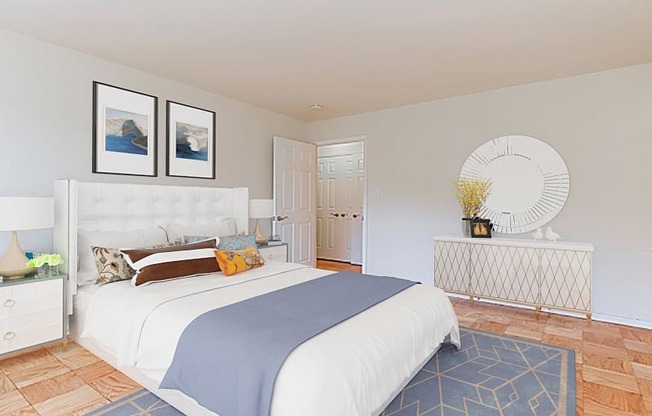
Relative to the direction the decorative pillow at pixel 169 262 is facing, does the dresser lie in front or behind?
in front

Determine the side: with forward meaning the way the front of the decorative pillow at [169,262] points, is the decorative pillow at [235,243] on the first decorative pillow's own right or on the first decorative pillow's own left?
on the first decorative pillow's own left

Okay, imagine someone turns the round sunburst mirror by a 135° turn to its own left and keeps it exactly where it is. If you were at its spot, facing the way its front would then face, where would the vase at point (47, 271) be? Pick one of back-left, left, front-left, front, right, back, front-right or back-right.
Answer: back

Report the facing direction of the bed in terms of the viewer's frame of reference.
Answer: facing the viewer and to the right of the viewer

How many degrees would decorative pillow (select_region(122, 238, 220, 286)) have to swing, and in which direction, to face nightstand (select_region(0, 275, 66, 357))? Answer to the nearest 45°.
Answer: approximately 135° to its right

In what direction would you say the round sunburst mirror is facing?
toward the camera

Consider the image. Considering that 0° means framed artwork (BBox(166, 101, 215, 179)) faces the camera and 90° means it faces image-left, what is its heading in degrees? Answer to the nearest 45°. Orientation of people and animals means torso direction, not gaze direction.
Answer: approximately 315°

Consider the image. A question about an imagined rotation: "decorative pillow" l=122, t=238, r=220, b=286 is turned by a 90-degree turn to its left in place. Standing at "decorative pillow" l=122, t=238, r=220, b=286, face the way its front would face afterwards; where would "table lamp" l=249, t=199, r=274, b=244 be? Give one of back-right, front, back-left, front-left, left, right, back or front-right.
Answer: front

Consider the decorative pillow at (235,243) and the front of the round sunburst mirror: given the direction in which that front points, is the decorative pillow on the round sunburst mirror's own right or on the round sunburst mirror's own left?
on the round sunburst mirror's own right

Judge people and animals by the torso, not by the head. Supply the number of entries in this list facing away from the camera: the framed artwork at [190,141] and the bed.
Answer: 0

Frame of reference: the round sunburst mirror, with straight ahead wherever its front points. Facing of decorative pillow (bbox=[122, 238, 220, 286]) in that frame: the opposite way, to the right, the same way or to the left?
to the left

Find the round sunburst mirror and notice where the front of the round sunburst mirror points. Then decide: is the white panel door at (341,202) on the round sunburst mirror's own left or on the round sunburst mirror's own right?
on the round sunburst mirror's own right
